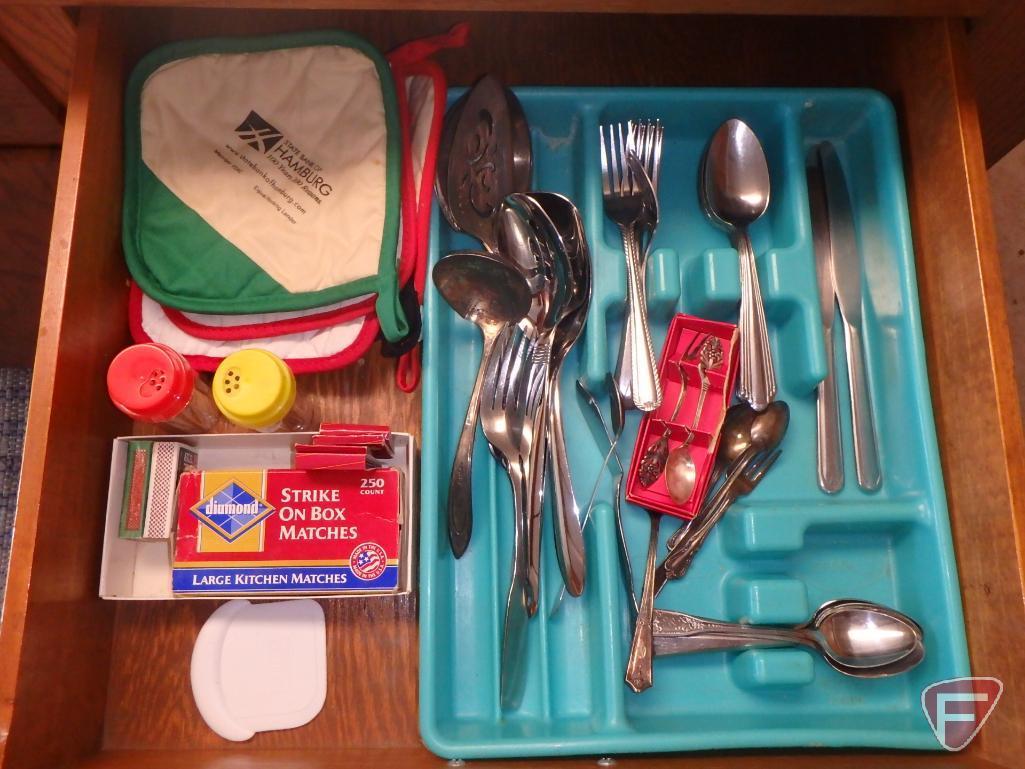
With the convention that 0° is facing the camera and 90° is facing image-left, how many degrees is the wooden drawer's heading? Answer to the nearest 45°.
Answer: approximately 0°
